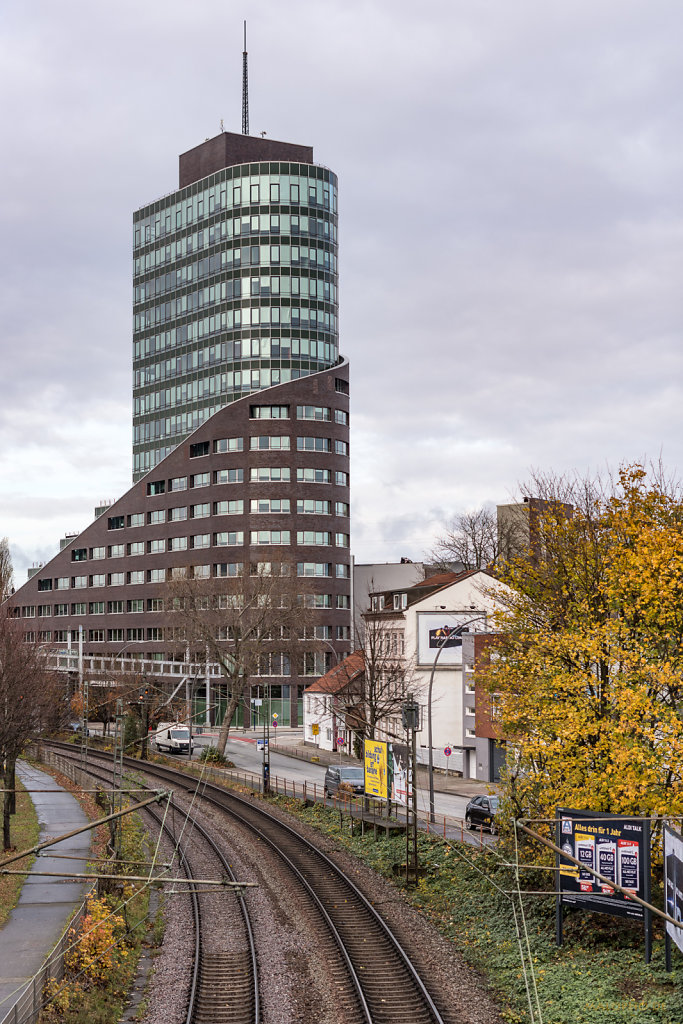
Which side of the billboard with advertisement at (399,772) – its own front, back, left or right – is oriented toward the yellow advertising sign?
right

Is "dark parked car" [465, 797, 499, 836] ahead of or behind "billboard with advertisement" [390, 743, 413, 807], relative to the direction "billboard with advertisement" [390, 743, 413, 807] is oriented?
behind

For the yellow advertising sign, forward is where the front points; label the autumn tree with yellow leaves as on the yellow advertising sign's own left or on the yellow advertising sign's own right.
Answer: on the yellow advertising sign's own left

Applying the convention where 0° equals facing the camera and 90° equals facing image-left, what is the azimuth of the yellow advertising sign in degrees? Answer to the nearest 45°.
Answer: approximately 45°

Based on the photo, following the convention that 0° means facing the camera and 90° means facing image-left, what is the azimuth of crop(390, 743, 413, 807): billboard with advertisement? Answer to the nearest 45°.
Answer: approximately 45°

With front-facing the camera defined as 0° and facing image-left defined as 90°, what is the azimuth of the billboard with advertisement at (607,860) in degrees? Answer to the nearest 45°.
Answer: approximately 45°

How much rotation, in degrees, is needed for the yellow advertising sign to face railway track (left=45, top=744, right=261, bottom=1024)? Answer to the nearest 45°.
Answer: approximately 45° to its left
